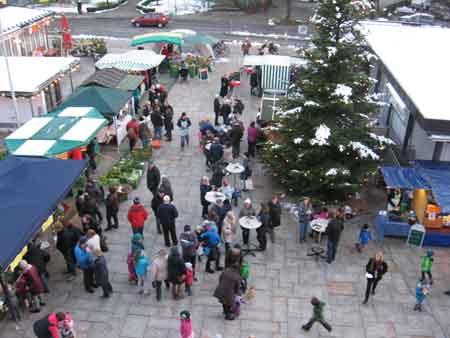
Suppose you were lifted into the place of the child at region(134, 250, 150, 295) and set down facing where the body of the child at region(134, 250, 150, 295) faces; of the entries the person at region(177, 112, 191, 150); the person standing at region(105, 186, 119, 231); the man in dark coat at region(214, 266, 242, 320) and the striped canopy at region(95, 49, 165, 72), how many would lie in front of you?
3

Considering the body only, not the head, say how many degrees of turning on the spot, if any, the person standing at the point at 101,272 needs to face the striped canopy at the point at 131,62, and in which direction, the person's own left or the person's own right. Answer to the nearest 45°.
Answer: approximately 90° to the person's own right

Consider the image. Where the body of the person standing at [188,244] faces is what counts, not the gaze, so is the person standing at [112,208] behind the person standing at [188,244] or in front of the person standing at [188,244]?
in front

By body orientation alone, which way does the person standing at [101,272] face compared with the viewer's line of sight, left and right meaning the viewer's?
facing to the left of the viewer

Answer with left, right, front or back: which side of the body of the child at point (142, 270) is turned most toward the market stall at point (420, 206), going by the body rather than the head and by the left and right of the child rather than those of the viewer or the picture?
right

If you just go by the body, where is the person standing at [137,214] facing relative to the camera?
away from the camera

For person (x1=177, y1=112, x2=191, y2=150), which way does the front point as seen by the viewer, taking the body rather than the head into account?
toward the camera

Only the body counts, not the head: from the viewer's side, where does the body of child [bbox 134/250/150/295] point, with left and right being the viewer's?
facing away from the viewer

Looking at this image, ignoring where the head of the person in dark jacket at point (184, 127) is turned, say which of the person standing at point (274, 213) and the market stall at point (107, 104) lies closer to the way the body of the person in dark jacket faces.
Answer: the person standing

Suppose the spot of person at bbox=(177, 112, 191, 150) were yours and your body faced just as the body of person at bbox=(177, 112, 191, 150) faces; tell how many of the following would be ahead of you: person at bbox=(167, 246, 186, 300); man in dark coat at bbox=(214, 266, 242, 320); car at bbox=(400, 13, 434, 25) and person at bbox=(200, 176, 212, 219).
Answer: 3
